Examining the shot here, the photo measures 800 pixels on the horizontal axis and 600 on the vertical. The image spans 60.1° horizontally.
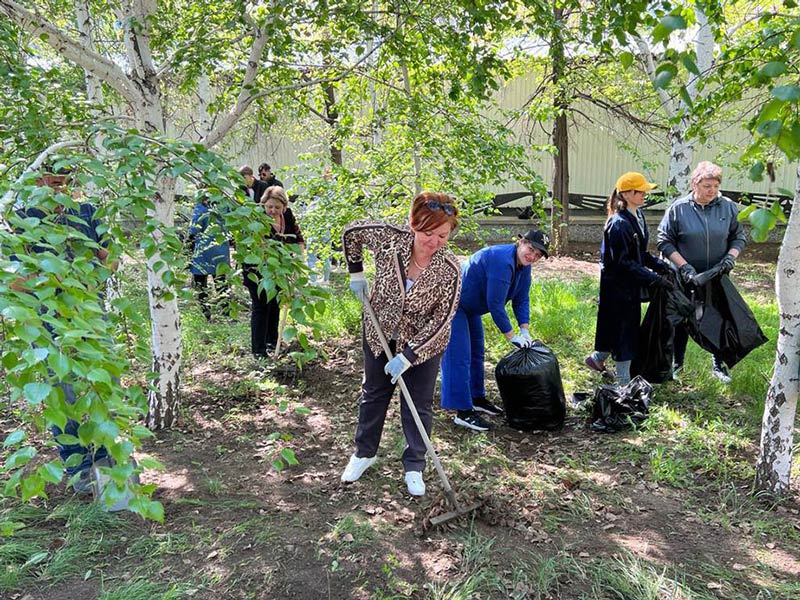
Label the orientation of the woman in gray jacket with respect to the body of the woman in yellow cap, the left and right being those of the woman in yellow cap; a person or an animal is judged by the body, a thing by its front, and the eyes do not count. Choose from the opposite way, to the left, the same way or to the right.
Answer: to the right

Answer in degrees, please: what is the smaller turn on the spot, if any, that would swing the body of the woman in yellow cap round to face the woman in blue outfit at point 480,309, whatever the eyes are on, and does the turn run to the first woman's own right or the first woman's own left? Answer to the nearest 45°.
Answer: approximately 135° to the first woman's own right

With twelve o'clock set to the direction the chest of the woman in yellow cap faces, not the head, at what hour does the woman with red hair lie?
The woman with red hair is roughly at 4 o'clock from the woman in yellow cap.

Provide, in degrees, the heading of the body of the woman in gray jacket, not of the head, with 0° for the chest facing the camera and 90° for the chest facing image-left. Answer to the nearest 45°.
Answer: approximately 0°

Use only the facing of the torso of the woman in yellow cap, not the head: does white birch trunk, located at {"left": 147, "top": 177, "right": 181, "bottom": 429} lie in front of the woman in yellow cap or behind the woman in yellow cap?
behind

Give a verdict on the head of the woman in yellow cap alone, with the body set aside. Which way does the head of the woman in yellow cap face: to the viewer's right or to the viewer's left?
to the viewer's right

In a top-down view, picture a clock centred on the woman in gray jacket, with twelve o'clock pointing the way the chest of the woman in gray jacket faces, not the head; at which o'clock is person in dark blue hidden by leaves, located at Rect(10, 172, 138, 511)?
The person in dark blue hidden by leaves is roughly at 1 o'clock from the woman in gray jacket.

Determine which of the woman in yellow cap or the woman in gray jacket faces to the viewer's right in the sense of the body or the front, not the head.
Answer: the woman in yellow cap

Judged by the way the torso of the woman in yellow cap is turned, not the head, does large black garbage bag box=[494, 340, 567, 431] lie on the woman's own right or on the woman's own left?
on the woman's own right

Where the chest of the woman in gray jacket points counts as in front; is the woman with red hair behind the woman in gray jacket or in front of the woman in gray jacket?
in front

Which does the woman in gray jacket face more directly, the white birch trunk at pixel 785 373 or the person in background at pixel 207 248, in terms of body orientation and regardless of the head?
the white birch trunk

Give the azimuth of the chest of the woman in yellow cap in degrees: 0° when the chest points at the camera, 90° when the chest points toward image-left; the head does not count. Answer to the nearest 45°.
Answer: approximately 270°

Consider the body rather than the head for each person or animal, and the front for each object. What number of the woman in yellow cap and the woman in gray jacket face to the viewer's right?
1
